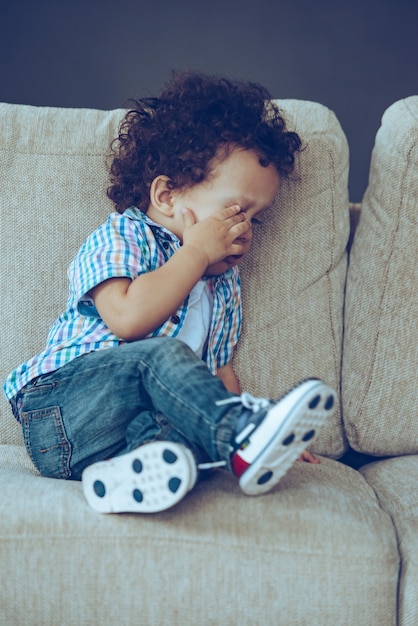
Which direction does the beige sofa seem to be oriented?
toward the camera

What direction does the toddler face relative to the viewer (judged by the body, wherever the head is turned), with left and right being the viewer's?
facing the viewer and to the right of the viewer
